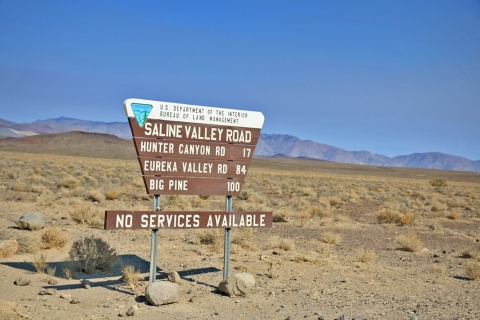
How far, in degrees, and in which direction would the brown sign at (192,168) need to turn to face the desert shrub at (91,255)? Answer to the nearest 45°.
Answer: approximately 135° to its right

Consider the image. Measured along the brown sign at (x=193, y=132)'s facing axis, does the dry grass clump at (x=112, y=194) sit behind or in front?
behind

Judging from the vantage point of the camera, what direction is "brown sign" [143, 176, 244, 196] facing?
facing the viewer

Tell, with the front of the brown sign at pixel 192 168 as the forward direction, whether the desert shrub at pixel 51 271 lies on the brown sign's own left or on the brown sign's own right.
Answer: on the brown sign's own right

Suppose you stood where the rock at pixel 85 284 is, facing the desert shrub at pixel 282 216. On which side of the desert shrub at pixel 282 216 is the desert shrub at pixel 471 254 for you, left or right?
right

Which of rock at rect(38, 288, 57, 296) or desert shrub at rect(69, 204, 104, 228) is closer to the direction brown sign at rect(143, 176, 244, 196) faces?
the rock

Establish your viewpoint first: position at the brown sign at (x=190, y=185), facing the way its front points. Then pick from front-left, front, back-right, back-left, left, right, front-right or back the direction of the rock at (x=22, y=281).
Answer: right

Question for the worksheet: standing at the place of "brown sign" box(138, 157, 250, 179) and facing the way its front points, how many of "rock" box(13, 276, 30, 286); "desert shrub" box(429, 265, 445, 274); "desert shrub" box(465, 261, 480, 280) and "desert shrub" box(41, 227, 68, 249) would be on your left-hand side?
2

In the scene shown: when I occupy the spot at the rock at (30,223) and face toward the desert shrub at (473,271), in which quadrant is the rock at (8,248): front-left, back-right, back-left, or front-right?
front-right

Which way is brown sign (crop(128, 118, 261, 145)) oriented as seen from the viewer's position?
toward the camera

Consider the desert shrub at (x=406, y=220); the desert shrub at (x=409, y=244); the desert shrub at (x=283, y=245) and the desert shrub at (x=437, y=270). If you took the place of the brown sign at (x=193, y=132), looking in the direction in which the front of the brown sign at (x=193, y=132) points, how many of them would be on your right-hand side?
0

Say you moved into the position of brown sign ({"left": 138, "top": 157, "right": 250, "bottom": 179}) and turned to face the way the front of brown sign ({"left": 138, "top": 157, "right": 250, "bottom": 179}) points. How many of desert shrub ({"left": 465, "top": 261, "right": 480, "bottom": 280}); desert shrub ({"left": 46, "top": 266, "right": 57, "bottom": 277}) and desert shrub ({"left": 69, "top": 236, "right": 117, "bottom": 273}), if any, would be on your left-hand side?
1

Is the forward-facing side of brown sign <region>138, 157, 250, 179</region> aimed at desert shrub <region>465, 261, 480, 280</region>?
no

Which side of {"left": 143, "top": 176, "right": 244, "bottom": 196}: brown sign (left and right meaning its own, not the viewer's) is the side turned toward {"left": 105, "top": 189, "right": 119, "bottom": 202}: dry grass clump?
back

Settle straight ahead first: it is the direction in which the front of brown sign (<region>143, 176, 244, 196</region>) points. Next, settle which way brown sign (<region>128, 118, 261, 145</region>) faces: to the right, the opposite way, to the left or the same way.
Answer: the same way

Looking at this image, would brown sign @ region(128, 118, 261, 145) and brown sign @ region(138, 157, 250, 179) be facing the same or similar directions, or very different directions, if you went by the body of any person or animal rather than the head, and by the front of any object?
same or similar directions

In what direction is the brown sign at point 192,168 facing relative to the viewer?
toward the camera

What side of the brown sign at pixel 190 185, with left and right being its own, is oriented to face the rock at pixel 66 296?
right

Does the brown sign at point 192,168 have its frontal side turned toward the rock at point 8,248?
no

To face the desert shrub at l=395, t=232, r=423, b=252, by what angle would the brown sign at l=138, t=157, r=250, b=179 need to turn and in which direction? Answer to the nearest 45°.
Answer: approximately 135° to its left
